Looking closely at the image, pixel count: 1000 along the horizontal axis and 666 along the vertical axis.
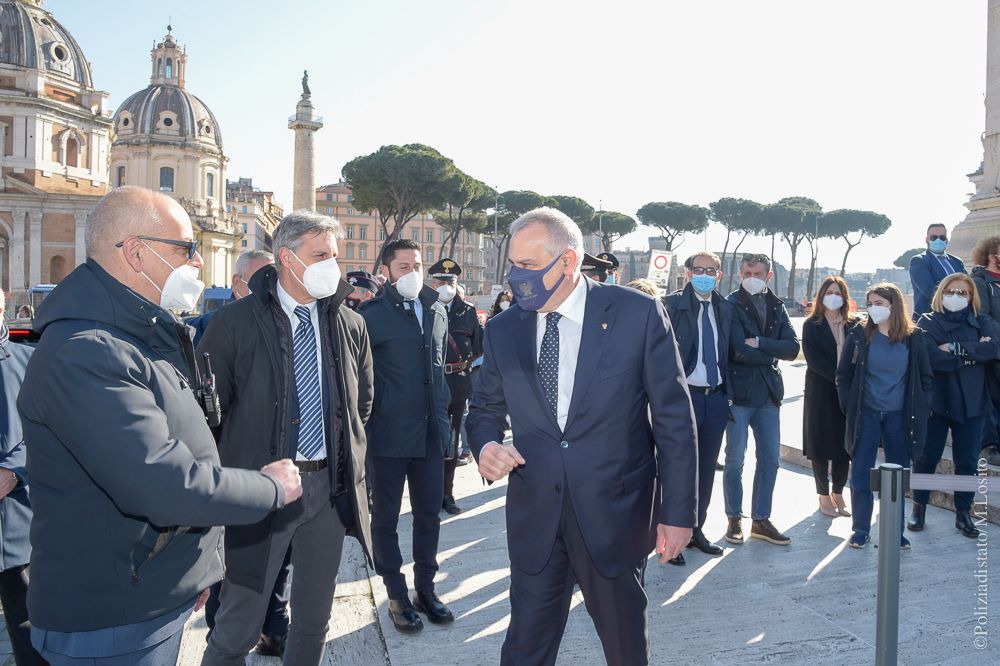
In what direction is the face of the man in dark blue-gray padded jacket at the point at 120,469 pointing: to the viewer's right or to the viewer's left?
to the viewer's right

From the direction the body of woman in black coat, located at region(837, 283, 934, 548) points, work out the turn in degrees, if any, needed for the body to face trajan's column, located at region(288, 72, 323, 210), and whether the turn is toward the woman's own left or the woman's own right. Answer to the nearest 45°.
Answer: approximately 135° to the woman's own right

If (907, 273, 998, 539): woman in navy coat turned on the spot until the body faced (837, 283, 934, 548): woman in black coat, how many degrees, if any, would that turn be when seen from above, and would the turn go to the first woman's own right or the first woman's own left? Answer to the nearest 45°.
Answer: approximately 45° to the first woman's own right

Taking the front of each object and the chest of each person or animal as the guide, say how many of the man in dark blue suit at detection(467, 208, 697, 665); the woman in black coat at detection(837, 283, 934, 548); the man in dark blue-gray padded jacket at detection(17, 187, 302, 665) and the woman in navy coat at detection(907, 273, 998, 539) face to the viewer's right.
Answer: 1

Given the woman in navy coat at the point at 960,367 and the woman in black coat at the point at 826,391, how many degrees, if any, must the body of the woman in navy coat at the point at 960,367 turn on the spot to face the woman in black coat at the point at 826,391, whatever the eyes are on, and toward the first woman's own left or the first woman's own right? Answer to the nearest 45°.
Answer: approximately 90° to the first woman's own right

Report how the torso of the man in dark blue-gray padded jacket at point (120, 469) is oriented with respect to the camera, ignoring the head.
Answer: to the viewer's right

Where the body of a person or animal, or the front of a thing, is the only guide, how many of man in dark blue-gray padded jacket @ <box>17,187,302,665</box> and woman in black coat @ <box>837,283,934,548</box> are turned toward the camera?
1

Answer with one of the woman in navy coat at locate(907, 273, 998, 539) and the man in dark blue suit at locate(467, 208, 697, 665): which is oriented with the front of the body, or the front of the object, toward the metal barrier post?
the woman in navy coat

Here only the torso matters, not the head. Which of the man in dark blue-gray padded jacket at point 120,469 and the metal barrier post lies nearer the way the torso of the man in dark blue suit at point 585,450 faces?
the man in dark blue-gray padded jacket

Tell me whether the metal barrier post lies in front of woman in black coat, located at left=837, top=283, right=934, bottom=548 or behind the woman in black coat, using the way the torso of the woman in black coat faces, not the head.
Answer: in front

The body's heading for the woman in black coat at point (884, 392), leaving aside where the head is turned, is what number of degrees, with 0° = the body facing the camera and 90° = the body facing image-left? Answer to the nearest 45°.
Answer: approximately 0°
